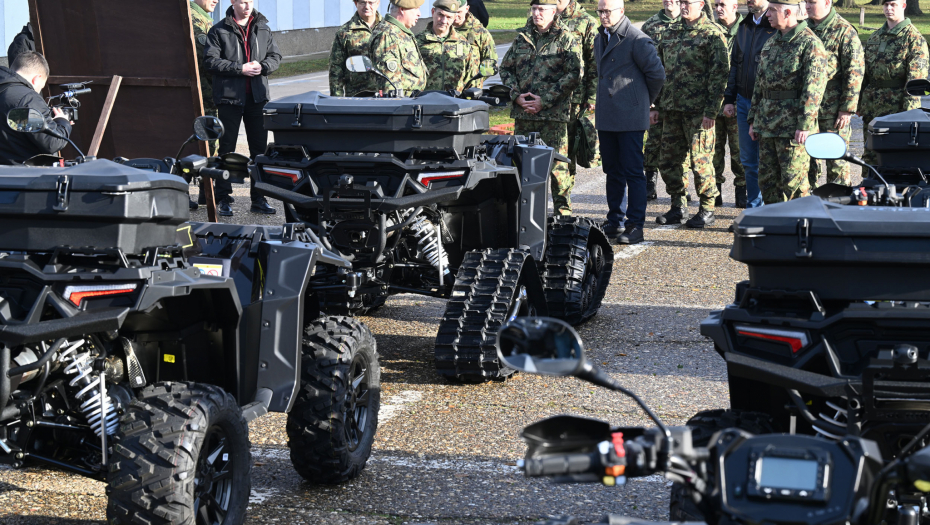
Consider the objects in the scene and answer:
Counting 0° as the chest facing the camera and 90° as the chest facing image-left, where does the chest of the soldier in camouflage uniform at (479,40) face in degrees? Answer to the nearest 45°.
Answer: approximately 45°

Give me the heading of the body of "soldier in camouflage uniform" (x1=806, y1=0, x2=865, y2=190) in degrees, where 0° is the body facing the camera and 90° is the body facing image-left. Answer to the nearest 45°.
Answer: approximately 45°

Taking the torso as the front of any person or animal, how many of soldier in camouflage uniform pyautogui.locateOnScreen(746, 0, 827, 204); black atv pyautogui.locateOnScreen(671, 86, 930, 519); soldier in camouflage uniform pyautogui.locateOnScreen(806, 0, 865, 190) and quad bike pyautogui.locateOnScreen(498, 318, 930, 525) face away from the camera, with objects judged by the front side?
2

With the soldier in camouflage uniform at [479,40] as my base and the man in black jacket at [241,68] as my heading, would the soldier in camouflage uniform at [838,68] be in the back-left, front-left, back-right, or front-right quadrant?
back-left

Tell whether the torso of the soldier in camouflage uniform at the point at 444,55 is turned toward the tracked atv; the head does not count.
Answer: yes

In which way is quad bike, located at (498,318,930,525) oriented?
away from the camera

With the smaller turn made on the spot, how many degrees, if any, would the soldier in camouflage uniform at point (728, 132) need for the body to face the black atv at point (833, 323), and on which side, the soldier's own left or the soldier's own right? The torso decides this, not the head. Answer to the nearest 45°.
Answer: approximately 45° to the soldier's own left

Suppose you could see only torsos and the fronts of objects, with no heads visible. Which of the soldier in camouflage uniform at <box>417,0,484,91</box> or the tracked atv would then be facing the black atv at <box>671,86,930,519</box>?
the soldier in camouflage uniform

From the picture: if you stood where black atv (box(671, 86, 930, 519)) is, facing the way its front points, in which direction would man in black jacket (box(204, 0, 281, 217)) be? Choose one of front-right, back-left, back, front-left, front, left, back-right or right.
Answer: front-left

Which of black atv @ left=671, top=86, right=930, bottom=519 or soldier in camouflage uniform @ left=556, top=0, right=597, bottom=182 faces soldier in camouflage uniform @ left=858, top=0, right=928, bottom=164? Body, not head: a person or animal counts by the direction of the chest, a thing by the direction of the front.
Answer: the black atv

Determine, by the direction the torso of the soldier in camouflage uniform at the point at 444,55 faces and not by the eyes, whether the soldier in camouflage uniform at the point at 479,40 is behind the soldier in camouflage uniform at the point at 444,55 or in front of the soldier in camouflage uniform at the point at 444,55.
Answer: behind
